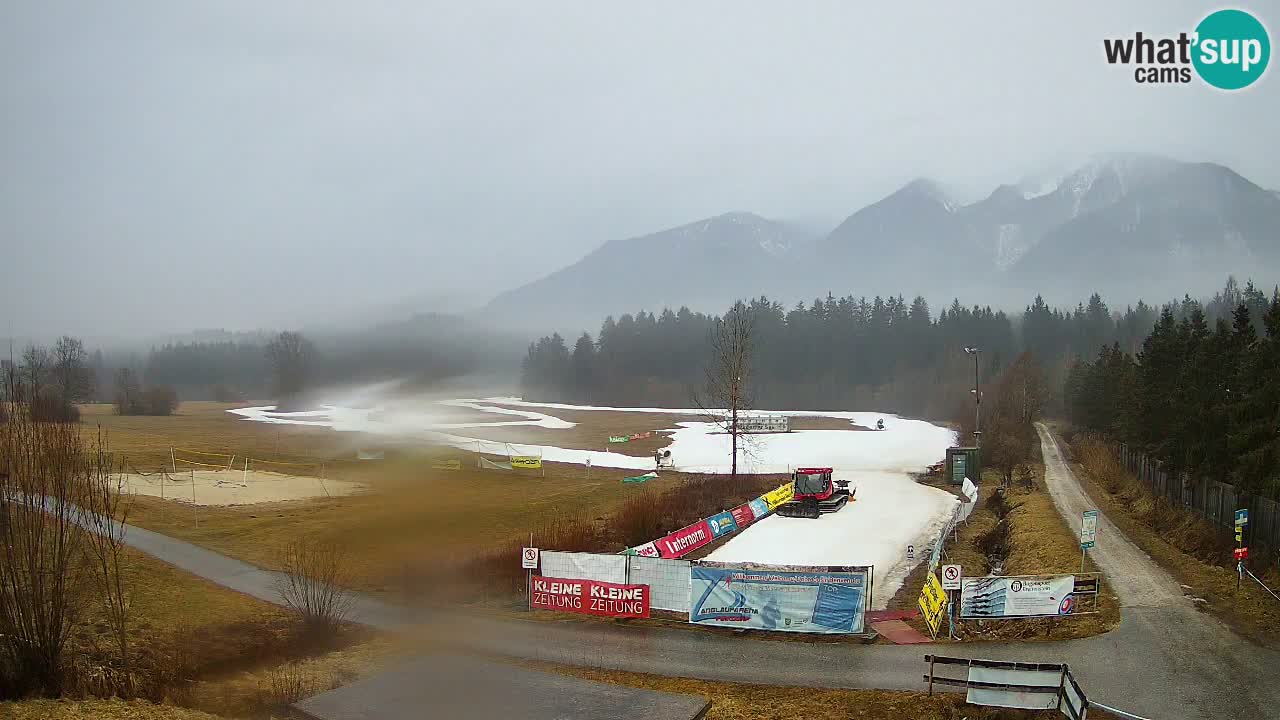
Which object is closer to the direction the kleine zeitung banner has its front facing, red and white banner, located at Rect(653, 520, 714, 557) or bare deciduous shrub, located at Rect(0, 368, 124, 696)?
the bare deciduous shrub

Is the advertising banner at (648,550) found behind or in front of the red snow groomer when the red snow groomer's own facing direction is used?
in front

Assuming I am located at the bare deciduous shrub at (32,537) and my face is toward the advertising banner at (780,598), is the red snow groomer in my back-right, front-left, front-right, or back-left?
front-left

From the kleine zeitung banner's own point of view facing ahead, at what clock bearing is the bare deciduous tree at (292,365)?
The bare deciduous tree is roughly at 4 o'clock from the kleine zeitung banner.

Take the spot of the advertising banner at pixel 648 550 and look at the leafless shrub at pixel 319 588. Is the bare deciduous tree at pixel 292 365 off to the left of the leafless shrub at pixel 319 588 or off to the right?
right

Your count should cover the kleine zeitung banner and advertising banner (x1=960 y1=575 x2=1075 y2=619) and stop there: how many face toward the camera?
2

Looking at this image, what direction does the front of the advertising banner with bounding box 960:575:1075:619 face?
toward the camera

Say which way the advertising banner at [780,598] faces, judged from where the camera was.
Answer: facing the viewer

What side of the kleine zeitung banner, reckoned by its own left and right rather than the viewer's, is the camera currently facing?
front

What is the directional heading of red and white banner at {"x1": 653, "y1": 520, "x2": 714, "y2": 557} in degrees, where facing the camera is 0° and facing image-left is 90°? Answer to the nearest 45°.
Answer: approximately 315°

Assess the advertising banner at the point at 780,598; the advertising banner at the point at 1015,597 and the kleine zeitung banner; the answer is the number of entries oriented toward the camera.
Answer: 3
